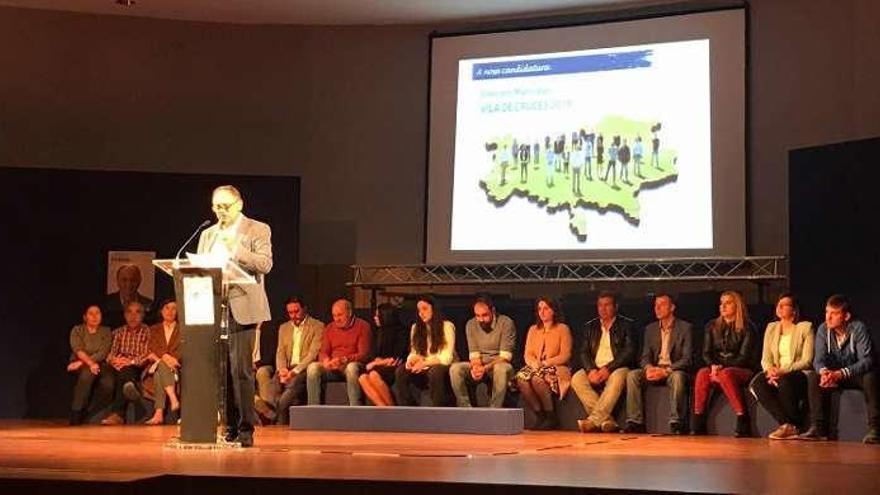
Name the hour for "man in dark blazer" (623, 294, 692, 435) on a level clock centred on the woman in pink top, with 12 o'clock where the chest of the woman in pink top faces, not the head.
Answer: The man in dark blazer is roughly at 8 o'clock from the woman in pink top.

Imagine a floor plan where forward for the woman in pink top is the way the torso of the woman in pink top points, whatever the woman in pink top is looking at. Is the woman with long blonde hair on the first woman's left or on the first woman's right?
on the first woman's left

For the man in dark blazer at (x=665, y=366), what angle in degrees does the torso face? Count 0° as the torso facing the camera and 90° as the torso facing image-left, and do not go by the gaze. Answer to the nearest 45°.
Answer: approximately 45°

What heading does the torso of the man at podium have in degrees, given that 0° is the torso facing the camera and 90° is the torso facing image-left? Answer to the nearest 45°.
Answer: approximately 45°

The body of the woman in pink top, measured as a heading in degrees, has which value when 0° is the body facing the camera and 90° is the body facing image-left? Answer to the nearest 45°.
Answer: approximately 45°
